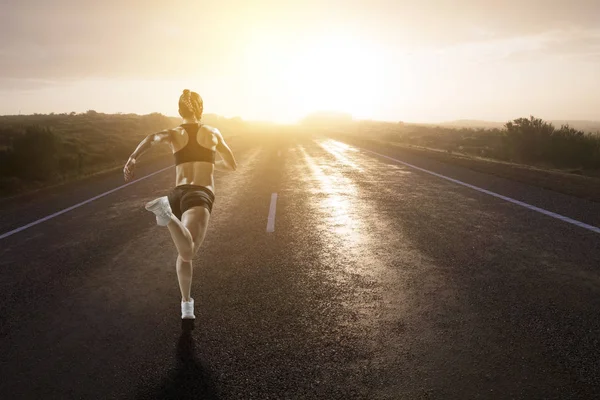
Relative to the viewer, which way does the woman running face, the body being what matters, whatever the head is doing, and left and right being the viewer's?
facing away from the viewer

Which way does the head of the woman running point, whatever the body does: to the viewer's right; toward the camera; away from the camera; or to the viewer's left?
away from the camera
